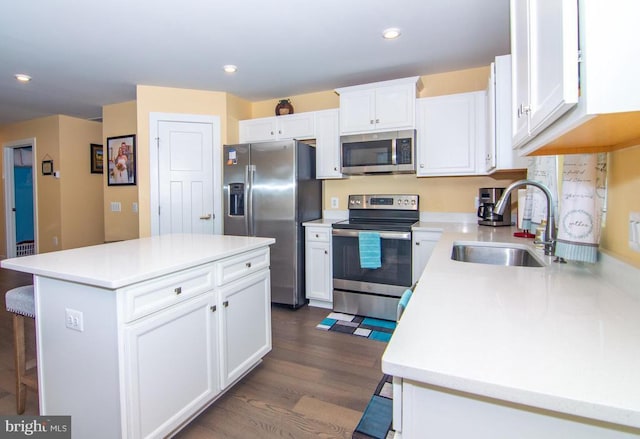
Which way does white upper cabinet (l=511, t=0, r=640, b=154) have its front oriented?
to the viewer's left

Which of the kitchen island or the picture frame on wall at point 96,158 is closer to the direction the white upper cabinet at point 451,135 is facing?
the kitchen island

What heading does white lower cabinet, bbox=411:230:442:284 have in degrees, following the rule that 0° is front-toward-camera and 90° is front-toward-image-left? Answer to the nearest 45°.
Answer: approximately 0°

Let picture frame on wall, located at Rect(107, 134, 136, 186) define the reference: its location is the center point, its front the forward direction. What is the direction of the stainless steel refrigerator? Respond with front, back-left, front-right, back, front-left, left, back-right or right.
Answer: left
